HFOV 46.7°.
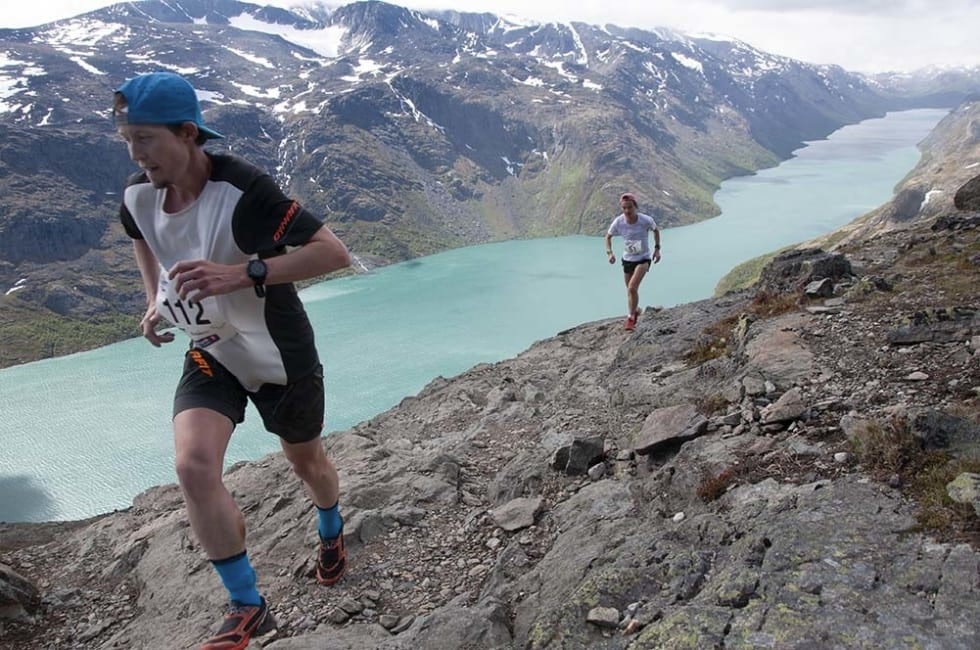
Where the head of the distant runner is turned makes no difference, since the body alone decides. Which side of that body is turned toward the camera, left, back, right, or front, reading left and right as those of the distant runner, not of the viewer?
front
